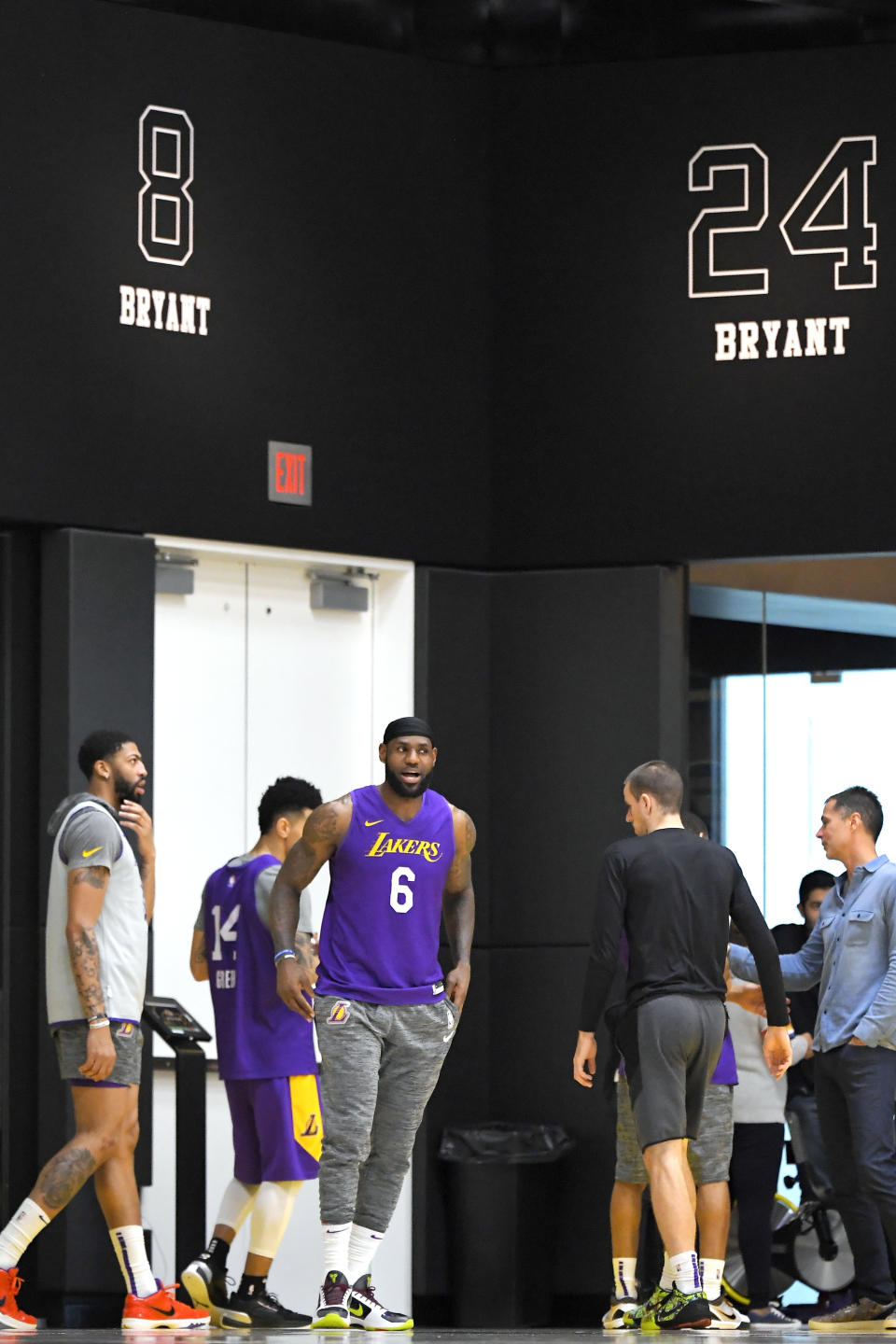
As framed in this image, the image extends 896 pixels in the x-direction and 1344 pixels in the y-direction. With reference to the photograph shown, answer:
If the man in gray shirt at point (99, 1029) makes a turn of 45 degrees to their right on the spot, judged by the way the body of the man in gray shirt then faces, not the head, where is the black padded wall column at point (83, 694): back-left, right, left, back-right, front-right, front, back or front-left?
back-left

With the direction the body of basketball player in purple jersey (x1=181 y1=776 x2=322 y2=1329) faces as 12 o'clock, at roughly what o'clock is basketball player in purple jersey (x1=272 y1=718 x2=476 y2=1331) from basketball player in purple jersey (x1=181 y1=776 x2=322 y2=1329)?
basketball player in purple jersey (x1=272 y1=718 x2=476 y2=1331) is roughly at 4 o'clock from basketball player in purple jersey (x1=181 y1=776 x2=322 y2=1329).

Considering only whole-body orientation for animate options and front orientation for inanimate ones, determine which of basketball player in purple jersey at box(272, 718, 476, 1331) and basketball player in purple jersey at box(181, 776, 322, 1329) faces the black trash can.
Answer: basketball player in purple jersey at box(181, 776, 322, 1329)

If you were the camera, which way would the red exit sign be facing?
facing the viewer and to the right of the viewer

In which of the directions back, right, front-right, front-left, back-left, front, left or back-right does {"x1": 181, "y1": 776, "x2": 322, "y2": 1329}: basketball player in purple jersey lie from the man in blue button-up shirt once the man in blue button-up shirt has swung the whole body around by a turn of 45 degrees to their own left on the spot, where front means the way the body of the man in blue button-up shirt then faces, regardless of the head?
right

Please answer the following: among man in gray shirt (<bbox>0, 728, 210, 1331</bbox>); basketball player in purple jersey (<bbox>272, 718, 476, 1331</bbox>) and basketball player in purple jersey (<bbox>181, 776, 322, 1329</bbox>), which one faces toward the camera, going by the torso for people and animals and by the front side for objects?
basketball player in purple jersey (<bbox>272, 718, 476, 1331</bbox>)

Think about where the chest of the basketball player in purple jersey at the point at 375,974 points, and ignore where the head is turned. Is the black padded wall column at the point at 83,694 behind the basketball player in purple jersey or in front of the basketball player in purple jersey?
behind

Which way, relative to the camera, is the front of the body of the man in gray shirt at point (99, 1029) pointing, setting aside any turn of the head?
to the viewer's right

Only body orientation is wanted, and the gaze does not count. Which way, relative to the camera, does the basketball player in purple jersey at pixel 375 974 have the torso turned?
toward the camera

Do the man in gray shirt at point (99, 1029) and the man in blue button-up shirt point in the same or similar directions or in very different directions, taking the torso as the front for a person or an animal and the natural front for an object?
very different directions

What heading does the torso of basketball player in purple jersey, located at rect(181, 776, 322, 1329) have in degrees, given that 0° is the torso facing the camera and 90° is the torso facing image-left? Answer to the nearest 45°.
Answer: approximately 225°

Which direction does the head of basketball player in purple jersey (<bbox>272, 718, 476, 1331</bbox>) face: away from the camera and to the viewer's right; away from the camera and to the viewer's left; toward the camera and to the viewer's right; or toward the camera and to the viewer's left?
toward the camera and to the viewer's right

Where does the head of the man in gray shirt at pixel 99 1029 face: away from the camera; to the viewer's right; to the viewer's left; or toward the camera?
to the viewer's right

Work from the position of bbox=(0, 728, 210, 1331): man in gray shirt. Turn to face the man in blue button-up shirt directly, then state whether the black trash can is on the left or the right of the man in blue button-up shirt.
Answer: left
